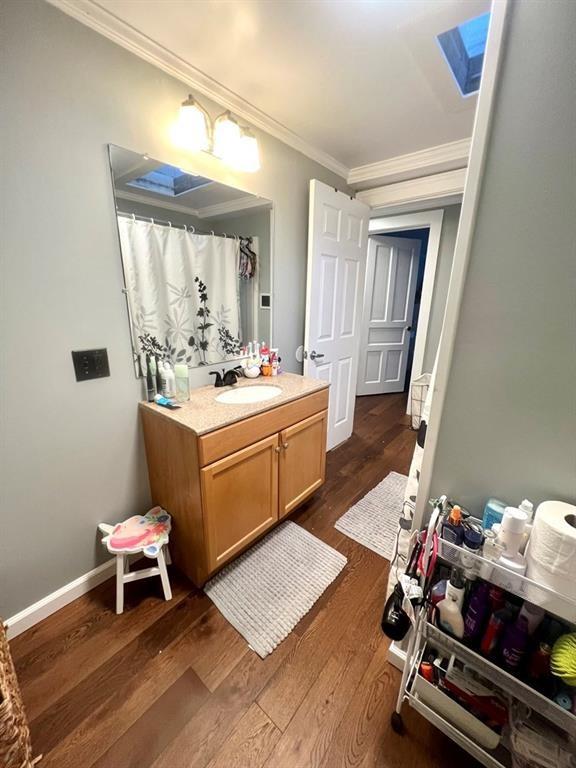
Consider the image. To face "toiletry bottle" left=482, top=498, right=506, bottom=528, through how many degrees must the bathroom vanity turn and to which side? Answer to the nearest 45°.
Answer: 0° — it already faces it

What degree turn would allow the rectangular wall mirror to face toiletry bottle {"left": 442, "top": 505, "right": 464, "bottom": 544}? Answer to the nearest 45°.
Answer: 0° — it already faces it

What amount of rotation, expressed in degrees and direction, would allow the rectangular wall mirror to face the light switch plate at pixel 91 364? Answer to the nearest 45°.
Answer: approximately 90° to its right

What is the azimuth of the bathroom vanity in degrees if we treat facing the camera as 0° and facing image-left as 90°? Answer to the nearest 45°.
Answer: approximately 315°

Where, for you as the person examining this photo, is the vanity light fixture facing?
facing the viewer and to the right of the viewer

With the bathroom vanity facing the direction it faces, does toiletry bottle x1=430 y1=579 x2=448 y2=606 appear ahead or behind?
ahead

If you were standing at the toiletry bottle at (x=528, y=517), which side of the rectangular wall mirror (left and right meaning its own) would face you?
front

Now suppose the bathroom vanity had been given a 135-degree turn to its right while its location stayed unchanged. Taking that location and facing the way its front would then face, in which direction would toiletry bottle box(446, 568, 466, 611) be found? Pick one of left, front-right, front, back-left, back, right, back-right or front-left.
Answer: back-left

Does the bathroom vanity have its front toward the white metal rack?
yes

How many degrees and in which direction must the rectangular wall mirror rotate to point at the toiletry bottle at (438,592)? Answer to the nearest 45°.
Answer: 0° — it already faces it

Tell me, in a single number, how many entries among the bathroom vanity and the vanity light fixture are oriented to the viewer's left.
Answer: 0

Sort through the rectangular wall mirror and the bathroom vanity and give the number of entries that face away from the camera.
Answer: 0

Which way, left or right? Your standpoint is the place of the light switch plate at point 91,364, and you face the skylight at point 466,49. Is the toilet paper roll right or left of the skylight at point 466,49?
right

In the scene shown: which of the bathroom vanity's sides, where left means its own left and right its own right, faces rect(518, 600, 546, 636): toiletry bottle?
front

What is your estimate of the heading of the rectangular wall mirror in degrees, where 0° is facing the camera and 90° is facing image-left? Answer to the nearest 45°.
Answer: approximately 315°
